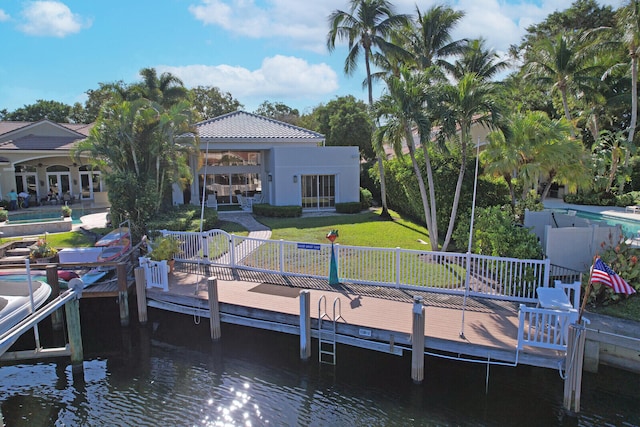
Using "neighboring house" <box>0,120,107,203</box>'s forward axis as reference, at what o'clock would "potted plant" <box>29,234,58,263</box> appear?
The potted plant is roughly at 12 o'clock from the neighboring house.

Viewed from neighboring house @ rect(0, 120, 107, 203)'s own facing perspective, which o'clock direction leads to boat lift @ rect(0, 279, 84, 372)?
The boat lift is roughly at 12 o'clock from the neighboring house.

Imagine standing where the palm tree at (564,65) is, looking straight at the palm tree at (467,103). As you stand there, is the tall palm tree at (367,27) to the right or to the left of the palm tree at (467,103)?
right

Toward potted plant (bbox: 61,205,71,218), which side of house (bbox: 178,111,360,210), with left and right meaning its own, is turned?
right

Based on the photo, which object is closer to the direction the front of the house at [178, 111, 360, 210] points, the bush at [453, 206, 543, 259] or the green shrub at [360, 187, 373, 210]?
the bush

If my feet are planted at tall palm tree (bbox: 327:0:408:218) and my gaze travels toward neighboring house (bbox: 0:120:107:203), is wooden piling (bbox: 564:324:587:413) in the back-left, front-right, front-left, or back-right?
back-left

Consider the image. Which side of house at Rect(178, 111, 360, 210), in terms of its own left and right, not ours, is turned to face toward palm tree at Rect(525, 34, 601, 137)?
left

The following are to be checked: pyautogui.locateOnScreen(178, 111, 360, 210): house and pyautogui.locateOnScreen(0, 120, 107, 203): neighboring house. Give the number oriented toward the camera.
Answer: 2

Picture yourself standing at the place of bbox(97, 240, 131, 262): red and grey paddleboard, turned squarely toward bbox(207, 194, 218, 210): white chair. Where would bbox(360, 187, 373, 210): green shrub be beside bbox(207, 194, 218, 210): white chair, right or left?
right

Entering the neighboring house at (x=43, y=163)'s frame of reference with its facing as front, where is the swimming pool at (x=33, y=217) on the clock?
The swimming pool is roughly at 12 o'clock from the neighboring house.

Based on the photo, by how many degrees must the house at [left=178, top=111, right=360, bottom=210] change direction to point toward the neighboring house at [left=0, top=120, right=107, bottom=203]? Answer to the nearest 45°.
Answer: approximately 90° to its right
